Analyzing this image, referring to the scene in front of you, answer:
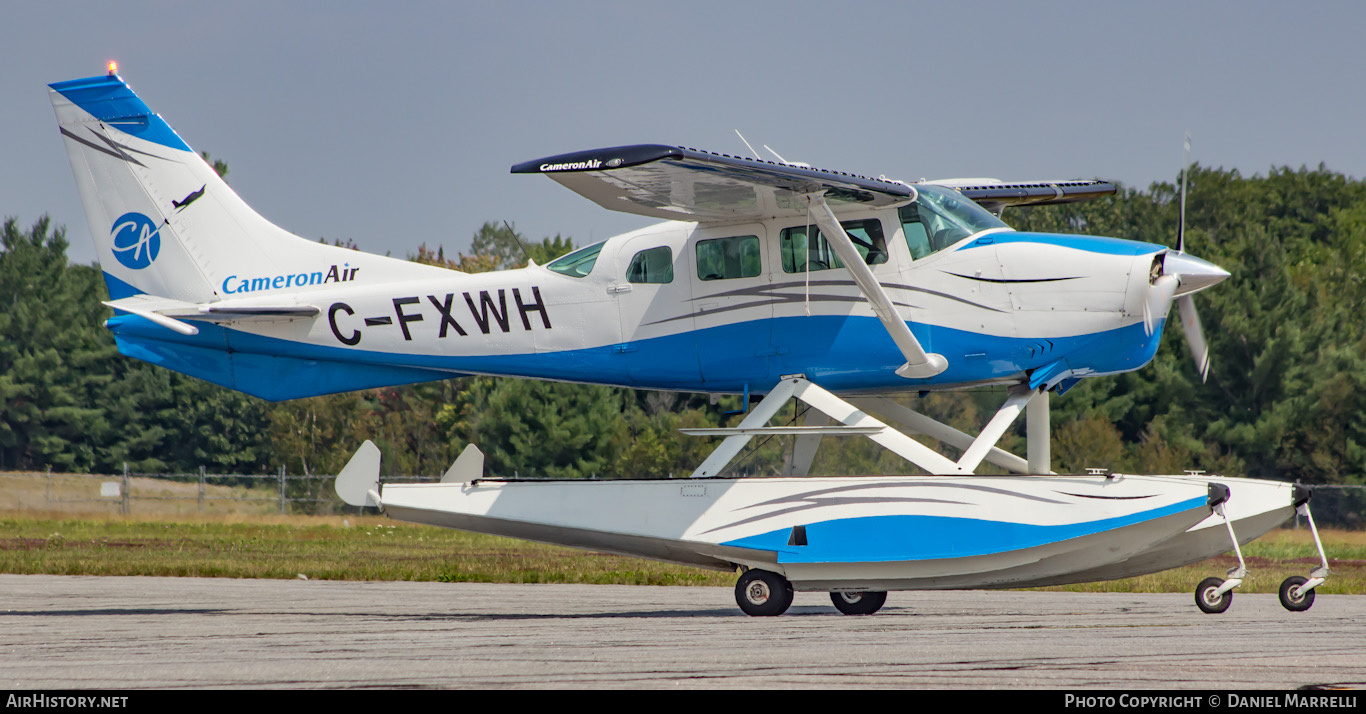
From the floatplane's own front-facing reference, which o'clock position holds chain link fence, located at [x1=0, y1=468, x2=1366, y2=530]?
The chain link fence is roughly at 8 o'clock from the floatplane.

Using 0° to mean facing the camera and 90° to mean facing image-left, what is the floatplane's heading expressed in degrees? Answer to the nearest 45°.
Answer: approximately 270°
